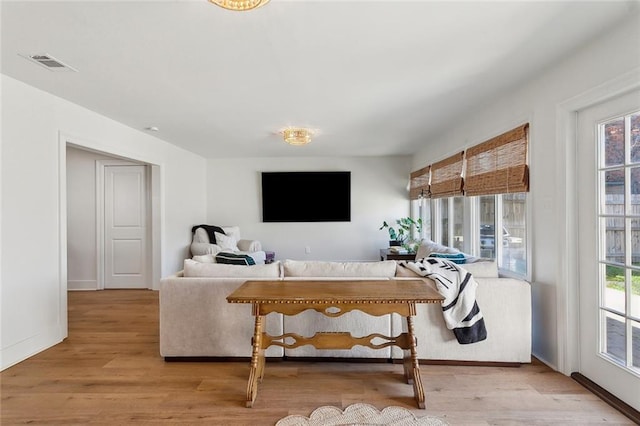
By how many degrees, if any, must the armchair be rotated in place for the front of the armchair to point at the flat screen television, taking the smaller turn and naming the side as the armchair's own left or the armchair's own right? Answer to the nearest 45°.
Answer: approximately 45° to the armchair's own left

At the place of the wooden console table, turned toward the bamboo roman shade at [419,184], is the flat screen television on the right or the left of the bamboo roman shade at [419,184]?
left

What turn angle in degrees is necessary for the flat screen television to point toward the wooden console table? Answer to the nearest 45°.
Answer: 0° — it already faces it

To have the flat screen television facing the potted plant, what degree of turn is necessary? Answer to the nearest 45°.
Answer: approximately 90° to its left

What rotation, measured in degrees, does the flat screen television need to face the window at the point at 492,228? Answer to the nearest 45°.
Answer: approximately 45° to its left

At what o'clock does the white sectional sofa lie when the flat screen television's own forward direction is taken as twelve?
The white sectional sofa is roughly at 12 o'clock from the flat screen television.

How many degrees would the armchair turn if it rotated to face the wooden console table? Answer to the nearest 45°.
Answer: approximately 45° to its right

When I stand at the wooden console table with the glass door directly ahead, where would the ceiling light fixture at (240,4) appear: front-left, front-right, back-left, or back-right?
back-right

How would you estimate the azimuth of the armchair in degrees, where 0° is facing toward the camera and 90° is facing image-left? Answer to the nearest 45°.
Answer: approximately 315°

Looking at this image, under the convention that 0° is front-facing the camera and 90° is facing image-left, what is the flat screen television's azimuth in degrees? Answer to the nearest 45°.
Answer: approximately 0°
